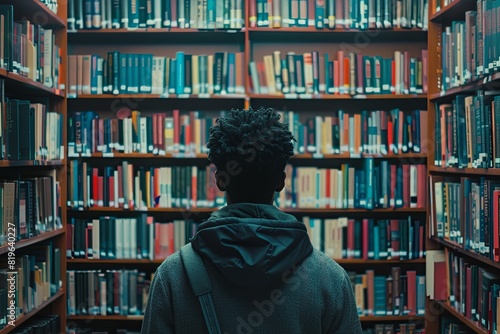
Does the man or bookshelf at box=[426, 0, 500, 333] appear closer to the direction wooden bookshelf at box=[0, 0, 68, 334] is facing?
the bookshelf

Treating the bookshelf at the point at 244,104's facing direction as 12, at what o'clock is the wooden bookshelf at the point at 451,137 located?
The wooden bookshelf is roughly at 10 o'clock from the bookshelf.

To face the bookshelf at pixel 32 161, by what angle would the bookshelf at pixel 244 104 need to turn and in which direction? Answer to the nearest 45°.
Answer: approximately 45° to its right

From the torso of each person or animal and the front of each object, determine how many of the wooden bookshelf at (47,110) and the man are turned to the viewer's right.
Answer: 1

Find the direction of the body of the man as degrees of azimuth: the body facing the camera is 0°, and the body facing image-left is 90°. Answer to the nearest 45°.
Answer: approximately 180°

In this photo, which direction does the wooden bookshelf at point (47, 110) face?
to the viewer's right

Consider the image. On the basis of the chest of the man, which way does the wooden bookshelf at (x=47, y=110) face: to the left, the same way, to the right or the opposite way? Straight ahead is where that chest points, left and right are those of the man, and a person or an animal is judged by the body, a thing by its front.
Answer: to the right

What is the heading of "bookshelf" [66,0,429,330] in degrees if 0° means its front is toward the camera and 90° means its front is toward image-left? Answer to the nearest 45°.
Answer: approximately 0°
